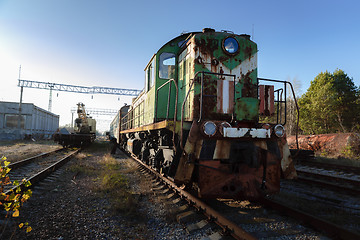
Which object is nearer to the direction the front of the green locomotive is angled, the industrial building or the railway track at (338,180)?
the railway track

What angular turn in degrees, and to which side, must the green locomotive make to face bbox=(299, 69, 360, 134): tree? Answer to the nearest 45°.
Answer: approximately 90° to its left

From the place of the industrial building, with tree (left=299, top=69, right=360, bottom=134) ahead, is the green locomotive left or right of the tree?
right

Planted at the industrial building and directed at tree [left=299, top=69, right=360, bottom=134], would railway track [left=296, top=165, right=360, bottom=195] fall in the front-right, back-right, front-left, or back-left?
front-right

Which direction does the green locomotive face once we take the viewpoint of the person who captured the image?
facing the viewer and to the right of the viewer

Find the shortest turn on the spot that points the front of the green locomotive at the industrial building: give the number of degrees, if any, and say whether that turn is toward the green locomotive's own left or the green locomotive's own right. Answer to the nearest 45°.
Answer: approximately 180°
